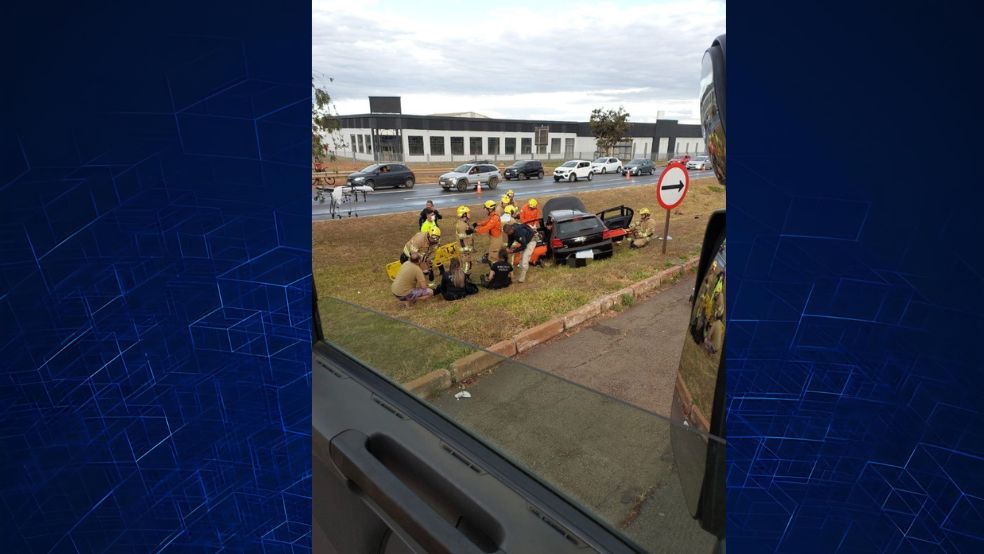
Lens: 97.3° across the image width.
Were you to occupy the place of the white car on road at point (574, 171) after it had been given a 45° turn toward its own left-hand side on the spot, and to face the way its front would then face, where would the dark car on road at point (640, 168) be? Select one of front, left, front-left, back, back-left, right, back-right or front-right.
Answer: back-left

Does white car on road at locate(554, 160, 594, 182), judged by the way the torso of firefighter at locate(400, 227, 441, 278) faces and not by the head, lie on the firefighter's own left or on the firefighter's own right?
on the firefighter's own left

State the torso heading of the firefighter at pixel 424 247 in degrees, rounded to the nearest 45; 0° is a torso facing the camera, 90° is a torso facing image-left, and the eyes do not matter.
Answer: approximately 315°

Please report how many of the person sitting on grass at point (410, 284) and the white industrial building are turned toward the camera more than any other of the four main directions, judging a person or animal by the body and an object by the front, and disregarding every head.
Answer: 1

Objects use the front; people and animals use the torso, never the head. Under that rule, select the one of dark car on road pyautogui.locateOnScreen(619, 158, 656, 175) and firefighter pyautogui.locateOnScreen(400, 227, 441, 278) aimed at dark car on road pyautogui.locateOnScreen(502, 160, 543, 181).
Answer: dark car on road pyautogui.locateOnScreen(619, 158, 656, 175)

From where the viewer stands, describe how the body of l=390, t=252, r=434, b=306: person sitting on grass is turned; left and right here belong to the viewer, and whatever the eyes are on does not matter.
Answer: facing away from the viewer and to the right of the viewer

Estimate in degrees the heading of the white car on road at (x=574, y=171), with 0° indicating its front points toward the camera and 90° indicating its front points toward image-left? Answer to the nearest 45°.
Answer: approximately 45°

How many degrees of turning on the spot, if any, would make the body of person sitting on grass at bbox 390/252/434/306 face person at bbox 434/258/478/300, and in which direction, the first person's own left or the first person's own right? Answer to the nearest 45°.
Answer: approximately 45° to the first person's own right

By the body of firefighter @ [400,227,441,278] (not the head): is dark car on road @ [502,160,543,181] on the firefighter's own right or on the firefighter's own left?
on the firefighter's own left

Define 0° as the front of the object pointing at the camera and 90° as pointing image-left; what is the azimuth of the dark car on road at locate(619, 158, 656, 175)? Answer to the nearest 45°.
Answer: approximately 45°
